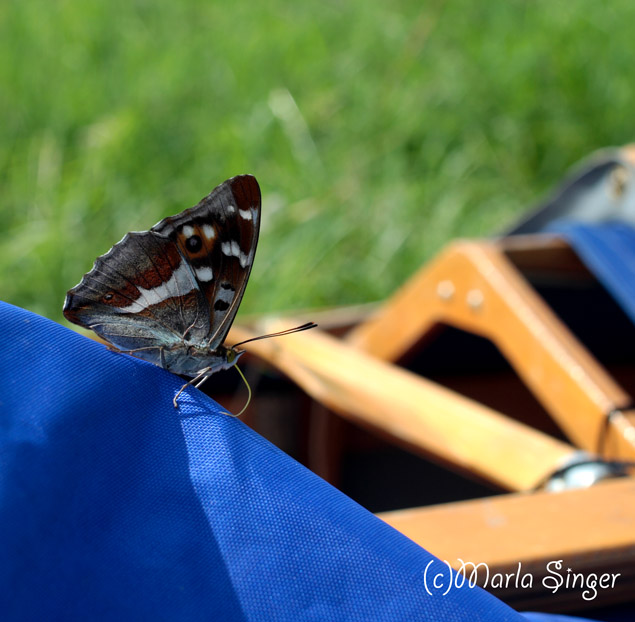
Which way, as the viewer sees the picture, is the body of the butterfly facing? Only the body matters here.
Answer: to the viewer's right
